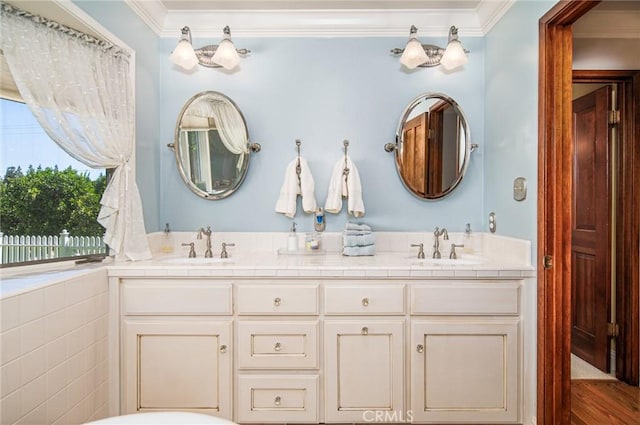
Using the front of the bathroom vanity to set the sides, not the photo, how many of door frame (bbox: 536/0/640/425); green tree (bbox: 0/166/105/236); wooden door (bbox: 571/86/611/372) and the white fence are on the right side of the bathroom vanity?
2

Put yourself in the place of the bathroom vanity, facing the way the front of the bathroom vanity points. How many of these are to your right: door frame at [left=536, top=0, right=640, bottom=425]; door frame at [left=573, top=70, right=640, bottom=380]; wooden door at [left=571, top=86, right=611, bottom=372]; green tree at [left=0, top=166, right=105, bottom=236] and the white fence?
2

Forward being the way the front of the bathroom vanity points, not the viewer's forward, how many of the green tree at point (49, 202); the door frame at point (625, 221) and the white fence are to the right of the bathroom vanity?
2

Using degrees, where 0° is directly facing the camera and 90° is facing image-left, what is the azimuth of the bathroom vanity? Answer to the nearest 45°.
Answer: approximately 0°

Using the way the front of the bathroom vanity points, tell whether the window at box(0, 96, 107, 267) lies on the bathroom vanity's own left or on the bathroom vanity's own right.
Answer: on the bathroom vanity's own right

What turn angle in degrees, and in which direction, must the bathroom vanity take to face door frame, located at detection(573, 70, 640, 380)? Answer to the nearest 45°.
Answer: approximately 90° to its left
